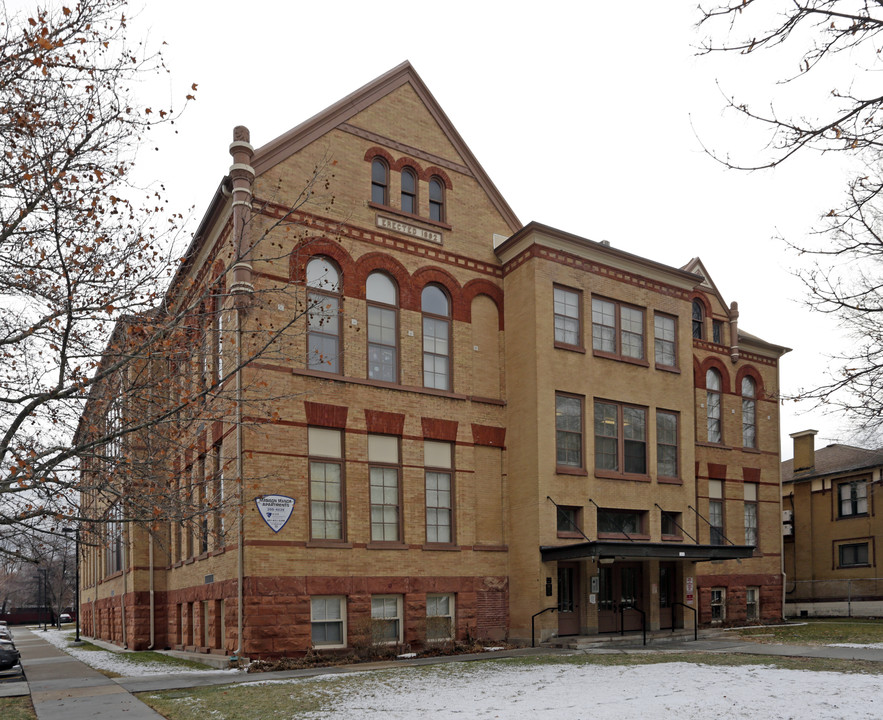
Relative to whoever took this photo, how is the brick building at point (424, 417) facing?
facing the viewer and to the right of the viewer

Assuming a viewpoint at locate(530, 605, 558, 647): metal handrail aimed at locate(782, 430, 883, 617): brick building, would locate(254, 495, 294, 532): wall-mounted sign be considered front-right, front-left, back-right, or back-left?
back-left

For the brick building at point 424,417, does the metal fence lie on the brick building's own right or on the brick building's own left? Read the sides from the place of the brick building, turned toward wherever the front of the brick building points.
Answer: on the brick building's own left

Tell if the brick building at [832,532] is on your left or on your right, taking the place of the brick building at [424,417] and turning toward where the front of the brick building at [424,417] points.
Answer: on your left
